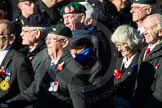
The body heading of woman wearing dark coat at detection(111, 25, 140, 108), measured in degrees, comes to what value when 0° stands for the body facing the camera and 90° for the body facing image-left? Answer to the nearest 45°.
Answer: approximately 45°

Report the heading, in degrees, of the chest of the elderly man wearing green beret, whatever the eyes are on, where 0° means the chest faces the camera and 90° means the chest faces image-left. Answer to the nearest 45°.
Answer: approximately 45°

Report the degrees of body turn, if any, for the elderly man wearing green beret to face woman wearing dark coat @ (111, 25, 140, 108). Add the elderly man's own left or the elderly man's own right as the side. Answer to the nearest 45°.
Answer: approximately 90° to the elderly man's own left

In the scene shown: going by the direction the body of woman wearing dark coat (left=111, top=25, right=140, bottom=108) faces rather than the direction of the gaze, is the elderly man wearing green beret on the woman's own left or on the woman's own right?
on the woman's own right
